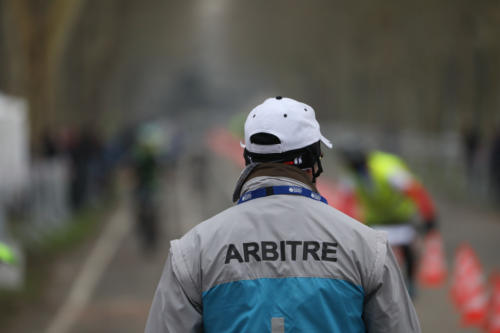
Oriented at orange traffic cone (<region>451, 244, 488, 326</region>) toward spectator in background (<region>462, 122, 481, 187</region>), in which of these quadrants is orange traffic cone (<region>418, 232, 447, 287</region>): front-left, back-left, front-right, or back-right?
front-left

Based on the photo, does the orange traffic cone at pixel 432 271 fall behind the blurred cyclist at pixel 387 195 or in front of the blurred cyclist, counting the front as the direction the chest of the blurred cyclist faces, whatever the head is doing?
behind

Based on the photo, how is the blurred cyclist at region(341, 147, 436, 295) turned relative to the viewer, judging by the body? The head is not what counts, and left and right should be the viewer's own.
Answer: facing the viewer and to the left of the viewer

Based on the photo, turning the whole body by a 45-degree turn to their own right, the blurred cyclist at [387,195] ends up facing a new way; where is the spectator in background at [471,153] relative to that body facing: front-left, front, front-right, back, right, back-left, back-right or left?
right

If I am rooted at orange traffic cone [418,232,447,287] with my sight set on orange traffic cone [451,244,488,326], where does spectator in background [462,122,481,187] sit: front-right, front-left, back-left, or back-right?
back-left
